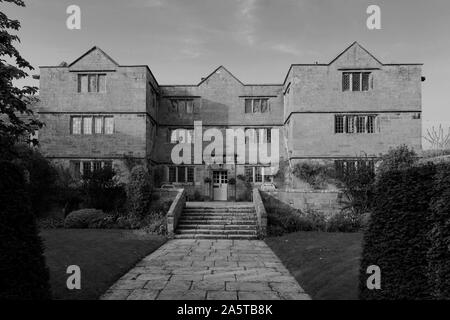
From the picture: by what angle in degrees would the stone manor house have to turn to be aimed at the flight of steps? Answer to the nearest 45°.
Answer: approximately 45° to its right

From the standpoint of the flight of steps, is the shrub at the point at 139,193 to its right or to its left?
on its right

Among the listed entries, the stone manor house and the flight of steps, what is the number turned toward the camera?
2

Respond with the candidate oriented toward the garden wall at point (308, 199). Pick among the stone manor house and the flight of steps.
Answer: the stone manor house

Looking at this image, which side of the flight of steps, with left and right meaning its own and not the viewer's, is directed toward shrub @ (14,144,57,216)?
right

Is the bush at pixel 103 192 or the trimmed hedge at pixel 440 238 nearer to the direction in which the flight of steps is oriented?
the trimmed hedge

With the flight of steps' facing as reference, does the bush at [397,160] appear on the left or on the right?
on its left

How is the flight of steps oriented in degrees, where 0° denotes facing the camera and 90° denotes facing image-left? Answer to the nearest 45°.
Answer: approximately 0°

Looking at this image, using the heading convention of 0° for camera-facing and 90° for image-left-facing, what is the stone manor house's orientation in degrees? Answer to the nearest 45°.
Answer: approximately 0°

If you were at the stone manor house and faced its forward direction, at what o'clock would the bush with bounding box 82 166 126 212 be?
The bush is roughly at 2 o'clock from the stone manor house.
